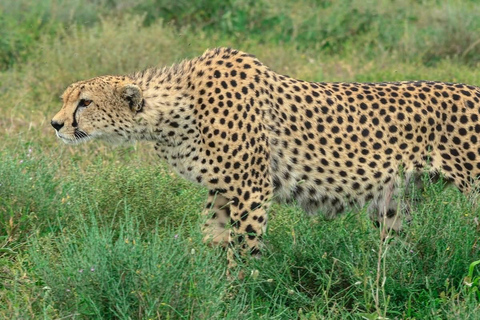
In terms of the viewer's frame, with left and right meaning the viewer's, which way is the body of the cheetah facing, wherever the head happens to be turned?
facing to the left of the viewer
